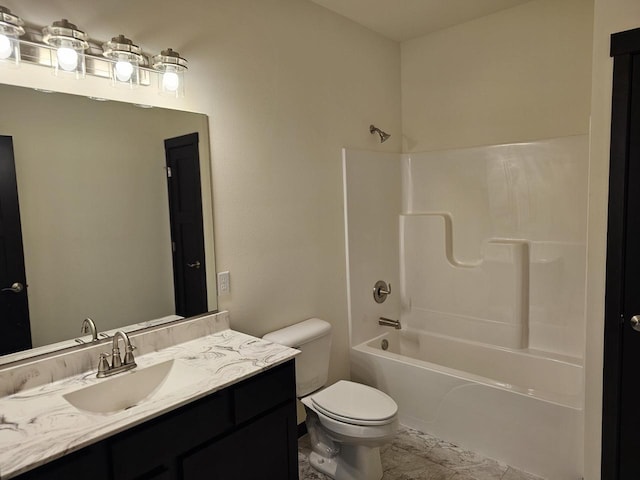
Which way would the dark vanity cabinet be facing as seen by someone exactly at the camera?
facing the viewer and to the right of the viewer

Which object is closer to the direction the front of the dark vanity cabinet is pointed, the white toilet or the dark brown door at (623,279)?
the dark brown door

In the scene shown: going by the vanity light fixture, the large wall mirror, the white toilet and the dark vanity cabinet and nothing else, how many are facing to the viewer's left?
0

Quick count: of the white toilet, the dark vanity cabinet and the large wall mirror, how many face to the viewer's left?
0

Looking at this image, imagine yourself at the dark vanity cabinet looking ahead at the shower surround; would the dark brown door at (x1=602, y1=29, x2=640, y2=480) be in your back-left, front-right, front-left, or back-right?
front-right

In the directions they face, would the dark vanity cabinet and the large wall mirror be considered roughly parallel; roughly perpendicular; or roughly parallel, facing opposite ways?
roughly parallel

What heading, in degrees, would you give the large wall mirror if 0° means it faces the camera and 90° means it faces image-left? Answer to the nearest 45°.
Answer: approximately 315°

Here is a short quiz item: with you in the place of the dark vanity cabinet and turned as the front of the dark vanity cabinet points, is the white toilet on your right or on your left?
on your left

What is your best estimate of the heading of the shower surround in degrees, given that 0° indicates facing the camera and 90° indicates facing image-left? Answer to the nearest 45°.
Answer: approximately 45°

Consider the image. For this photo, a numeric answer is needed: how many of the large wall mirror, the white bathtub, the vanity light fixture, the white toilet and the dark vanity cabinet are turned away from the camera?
0

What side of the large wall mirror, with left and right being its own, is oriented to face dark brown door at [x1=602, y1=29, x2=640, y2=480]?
front
